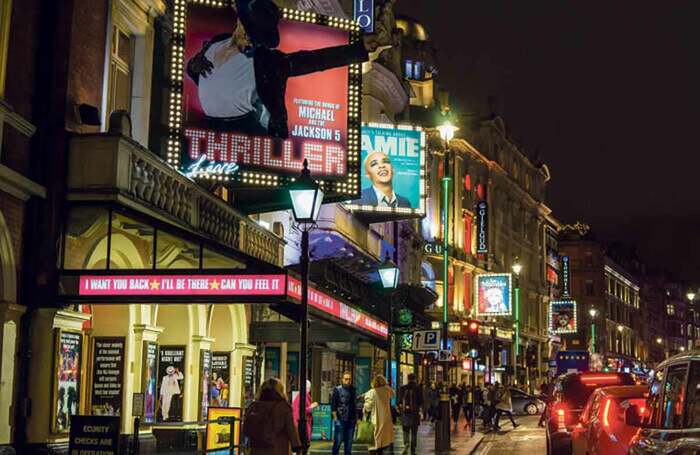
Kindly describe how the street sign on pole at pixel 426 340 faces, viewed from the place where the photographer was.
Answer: facing the viewer

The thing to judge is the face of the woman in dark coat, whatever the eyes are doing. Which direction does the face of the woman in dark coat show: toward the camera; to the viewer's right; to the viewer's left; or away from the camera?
away from the camera

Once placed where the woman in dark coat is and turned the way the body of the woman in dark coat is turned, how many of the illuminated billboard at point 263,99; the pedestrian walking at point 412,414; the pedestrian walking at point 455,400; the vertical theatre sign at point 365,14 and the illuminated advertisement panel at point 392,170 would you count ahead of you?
5

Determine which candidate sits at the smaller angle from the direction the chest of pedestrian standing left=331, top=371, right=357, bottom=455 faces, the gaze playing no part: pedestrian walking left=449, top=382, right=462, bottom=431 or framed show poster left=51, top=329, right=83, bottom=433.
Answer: the framed show poster

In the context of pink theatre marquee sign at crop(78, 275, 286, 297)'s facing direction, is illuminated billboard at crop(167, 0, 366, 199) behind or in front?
behind

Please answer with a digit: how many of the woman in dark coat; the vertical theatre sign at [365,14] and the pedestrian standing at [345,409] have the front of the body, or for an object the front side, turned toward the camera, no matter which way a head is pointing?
2

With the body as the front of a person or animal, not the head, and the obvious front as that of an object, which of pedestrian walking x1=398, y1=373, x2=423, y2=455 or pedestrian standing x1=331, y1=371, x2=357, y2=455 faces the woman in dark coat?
pedestrian standing x1=331, y1=371, x2=357, y2=455

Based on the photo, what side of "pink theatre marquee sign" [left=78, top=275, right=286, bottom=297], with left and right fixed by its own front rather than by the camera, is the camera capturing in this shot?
front

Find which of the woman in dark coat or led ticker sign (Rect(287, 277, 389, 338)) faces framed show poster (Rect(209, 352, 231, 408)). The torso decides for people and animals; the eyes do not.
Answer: the woman in dark coat

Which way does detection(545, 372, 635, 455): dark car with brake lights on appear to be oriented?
away from the camera

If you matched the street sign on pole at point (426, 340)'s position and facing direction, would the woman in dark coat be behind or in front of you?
in front

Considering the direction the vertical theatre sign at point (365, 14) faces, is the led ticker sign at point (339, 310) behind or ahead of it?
ahead

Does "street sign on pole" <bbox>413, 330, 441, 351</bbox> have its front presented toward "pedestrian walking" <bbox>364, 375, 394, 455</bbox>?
yes

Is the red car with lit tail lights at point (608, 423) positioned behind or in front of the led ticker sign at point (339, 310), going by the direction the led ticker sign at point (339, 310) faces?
in front

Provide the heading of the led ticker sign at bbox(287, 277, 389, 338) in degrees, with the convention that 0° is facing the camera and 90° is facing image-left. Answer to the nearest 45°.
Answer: approximately 315°

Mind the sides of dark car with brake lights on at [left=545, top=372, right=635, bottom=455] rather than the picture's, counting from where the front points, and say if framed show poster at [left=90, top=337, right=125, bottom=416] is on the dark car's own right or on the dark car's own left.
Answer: on the dark car's own left
